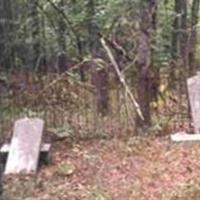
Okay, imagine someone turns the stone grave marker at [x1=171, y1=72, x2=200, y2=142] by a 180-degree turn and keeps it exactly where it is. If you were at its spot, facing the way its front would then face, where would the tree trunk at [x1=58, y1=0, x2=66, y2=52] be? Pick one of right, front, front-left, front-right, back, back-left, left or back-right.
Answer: front-left

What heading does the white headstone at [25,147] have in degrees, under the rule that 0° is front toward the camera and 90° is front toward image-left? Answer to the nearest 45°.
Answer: approximately 0°

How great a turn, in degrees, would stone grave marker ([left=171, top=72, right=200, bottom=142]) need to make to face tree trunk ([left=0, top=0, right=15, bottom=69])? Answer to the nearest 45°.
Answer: approximately 135° to its right

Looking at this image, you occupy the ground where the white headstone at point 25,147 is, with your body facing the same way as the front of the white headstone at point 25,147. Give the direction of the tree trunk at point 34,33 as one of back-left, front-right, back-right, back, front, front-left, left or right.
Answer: back

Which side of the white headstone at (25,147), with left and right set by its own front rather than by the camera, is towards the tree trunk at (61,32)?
back

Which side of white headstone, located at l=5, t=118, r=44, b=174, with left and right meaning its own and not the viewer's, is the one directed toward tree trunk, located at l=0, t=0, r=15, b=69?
back

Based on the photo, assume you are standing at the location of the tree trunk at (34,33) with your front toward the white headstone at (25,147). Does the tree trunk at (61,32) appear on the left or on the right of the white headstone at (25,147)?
left

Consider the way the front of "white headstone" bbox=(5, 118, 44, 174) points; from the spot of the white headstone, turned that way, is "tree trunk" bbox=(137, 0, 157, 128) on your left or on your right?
on your left
